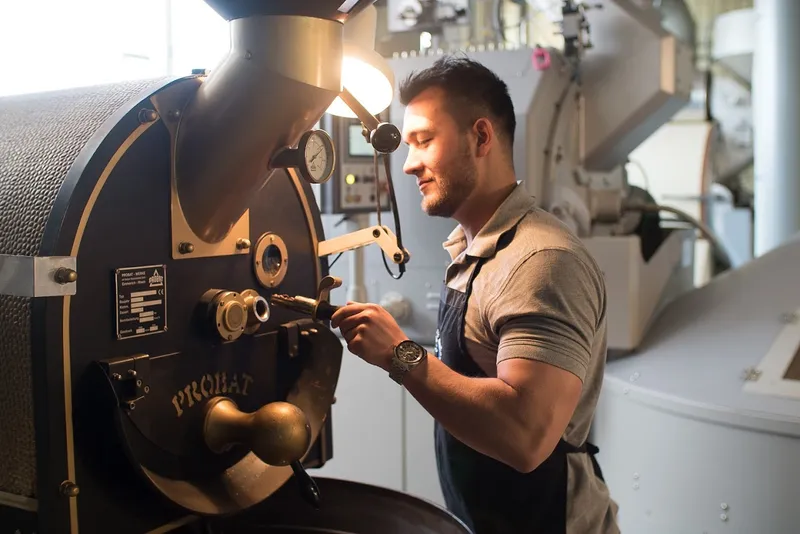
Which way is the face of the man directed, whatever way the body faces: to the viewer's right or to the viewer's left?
to the viewer's left

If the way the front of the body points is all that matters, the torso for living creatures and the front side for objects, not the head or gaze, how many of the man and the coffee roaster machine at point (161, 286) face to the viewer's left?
1

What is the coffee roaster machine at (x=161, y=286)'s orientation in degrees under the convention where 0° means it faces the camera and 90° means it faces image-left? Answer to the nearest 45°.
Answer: approximately 315°

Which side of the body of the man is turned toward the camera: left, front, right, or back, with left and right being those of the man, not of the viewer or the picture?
left
